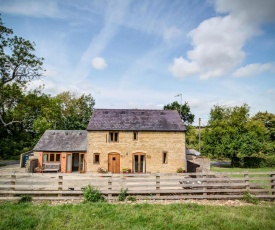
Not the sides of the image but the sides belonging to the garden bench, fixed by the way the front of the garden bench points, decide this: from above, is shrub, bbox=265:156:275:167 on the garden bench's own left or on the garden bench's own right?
on the garden bench's own left

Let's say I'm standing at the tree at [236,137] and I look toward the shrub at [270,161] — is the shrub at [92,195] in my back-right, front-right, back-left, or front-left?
back-right

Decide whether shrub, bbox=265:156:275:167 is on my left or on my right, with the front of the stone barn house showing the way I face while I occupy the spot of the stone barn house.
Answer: on my left

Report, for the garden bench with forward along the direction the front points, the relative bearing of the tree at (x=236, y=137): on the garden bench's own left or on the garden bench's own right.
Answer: on the garden bench's own left

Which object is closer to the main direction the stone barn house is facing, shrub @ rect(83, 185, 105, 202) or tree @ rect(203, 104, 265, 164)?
the shrub

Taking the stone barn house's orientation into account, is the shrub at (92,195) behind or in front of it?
in front

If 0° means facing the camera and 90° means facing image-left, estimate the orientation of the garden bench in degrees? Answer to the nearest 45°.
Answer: approximately 0°

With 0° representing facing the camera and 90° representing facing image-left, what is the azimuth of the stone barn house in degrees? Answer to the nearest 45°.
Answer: approximately 0°

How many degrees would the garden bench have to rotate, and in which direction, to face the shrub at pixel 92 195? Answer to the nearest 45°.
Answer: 0° — it already faces it
